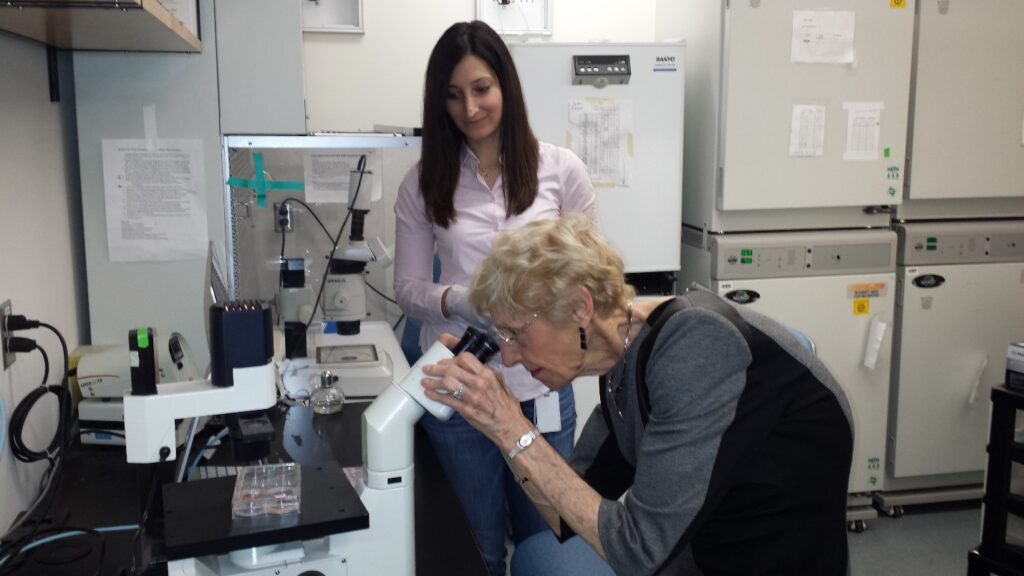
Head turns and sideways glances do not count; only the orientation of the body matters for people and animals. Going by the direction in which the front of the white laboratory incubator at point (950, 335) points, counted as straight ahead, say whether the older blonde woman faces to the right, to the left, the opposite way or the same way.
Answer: to the right

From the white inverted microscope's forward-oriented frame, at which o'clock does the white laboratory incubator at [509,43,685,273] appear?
The white laboratory incubator is roughly at 10 o'clock from the white inverted microscope.

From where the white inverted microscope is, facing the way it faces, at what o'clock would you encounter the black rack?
The black rack is roughly at 11 o'clock from the white inverted microscope.

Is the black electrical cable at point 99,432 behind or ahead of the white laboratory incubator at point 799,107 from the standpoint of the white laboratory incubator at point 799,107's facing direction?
ahead

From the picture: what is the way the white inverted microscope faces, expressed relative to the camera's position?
facing to the right of the viewer

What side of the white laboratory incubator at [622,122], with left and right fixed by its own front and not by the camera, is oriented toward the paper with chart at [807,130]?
left

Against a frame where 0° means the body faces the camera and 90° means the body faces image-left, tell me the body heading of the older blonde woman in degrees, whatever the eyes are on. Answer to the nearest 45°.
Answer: approximately 90°

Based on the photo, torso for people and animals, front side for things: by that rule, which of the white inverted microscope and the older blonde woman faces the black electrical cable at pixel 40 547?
the older blonde woman

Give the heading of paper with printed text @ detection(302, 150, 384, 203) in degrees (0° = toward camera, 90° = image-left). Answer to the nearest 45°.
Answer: approximately 0°

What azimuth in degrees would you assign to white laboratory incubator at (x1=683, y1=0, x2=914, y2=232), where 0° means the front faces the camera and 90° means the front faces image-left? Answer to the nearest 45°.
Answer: approximately 0°

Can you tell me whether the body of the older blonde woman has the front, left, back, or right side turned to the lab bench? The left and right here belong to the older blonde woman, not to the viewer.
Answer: front

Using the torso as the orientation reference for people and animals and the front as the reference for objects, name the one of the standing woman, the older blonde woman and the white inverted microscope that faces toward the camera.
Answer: the standing woman

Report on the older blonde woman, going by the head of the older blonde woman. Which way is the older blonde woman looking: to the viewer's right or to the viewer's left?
to the viewer's left
